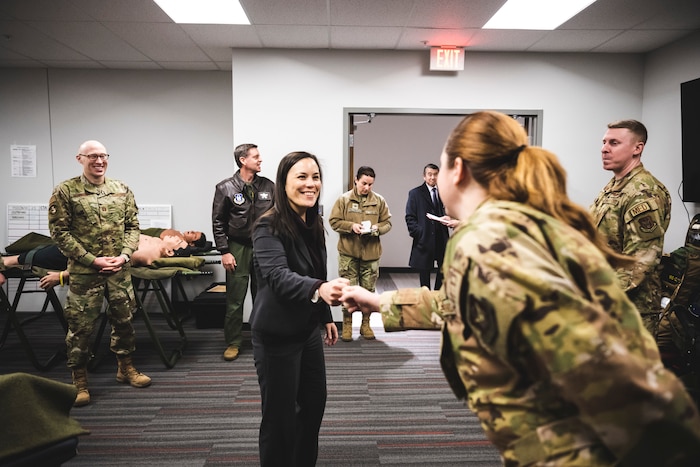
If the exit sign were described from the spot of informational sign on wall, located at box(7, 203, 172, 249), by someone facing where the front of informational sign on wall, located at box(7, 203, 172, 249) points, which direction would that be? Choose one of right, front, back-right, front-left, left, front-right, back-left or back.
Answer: front-left

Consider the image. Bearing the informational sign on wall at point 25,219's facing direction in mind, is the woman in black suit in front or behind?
in front

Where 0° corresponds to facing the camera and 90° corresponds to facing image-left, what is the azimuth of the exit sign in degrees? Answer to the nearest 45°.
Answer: approximately 0°

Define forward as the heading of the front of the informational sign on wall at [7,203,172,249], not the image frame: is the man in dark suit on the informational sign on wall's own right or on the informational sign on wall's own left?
on the informational sign on wall's own left

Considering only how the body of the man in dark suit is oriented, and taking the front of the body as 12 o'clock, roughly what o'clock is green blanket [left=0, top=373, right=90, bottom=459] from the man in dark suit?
The green blanket is roughly at 2 o'clock from the man in dark suit.

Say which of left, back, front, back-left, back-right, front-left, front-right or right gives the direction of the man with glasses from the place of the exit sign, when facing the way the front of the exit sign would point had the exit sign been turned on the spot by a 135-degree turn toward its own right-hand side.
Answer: left

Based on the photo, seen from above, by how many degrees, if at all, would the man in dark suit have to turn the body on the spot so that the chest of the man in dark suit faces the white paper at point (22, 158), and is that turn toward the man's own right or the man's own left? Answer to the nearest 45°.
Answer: approximately 135° to the man's own right

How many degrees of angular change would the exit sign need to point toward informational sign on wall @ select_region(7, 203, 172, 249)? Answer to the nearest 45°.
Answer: approximately 90° to its right

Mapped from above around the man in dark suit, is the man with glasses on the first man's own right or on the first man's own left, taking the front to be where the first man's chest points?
on the first man's own right
